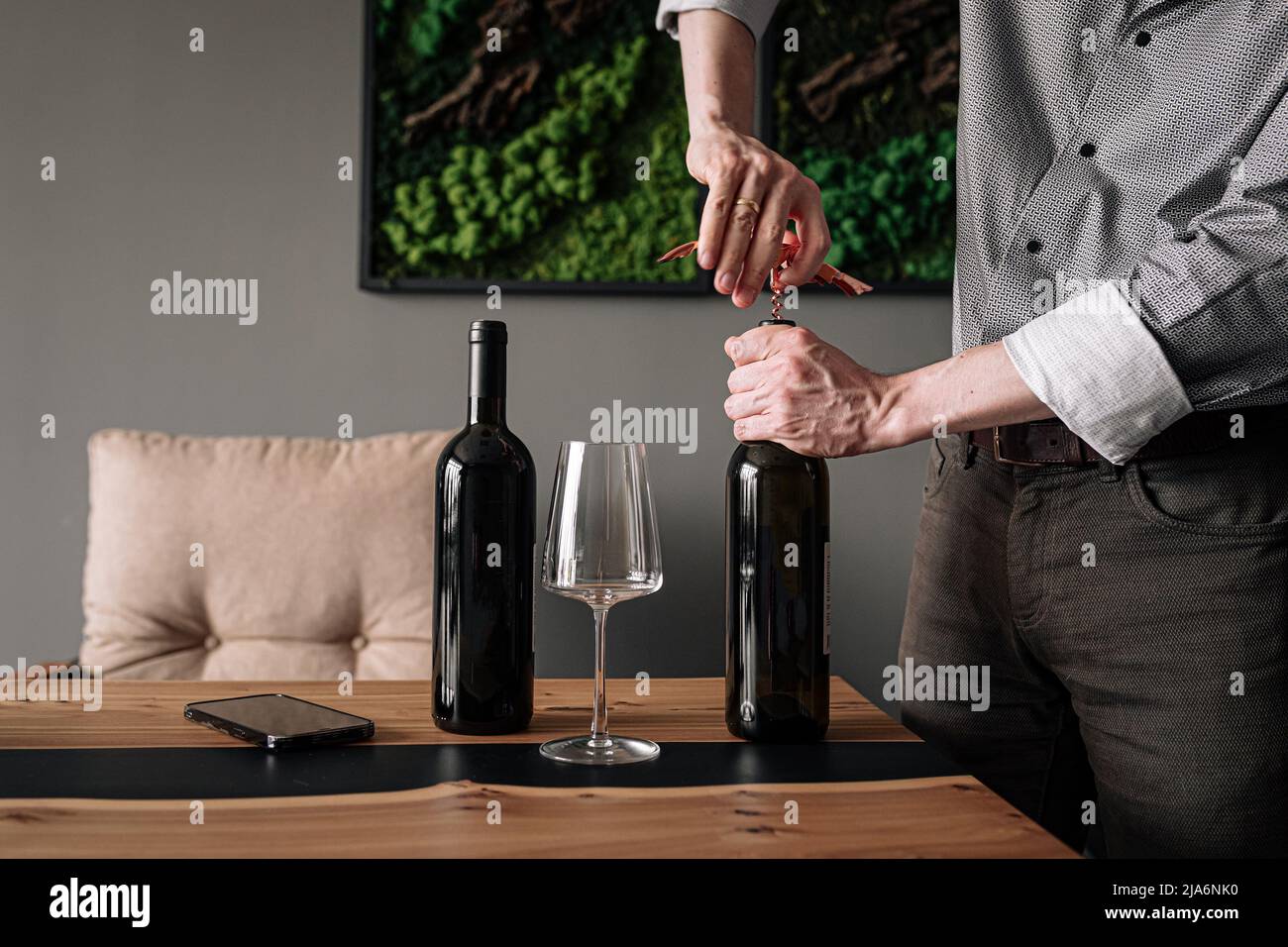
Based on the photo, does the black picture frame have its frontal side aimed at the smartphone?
yes

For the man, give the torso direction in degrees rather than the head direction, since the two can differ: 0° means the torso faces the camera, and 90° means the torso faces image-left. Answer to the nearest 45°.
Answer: approximately 45°

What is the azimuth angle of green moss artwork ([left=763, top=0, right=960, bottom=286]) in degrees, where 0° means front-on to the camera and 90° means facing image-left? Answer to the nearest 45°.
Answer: approximately 0°

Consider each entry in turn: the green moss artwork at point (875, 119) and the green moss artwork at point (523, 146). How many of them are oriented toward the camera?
2

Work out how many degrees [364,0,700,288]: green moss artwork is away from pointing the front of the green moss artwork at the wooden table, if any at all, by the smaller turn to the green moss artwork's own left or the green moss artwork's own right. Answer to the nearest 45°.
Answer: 0° — it already faces it

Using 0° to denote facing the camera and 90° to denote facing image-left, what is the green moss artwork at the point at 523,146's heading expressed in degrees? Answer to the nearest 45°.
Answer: approximately 0°

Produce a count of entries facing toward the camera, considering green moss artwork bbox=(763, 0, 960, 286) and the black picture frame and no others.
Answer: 2
